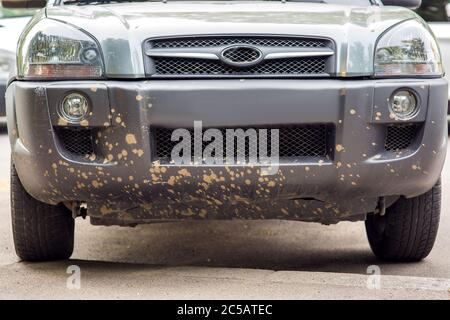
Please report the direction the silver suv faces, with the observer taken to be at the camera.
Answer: facing the viewer
